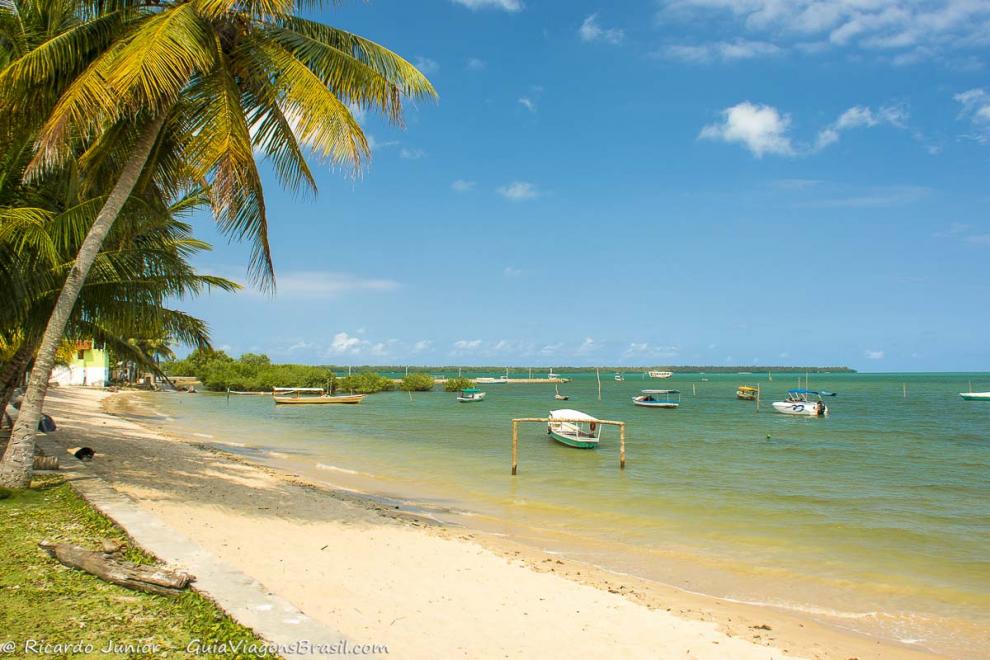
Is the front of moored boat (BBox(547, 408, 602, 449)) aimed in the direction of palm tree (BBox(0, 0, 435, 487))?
no

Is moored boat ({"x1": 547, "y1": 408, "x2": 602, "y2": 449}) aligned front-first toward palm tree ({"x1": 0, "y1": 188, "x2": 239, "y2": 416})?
no
